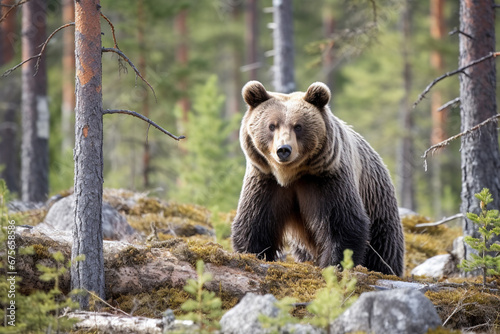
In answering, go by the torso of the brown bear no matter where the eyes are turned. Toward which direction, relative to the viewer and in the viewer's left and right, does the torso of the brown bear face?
facing the viewer and to the left of the viewer

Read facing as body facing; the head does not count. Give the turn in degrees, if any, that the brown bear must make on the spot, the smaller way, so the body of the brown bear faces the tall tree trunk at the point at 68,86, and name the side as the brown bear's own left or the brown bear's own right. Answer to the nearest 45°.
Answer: approximately 90° to the brown bear's own right

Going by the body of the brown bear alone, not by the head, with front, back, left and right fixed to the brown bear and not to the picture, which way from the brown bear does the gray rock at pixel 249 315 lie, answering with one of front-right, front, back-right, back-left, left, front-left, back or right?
front-left

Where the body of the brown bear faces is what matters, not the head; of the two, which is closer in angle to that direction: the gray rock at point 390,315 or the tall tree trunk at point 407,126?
the gray rock

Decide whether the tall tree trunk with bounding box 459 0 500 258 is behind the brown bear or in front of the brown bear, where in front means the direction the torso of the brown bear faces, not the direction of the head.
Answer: behind

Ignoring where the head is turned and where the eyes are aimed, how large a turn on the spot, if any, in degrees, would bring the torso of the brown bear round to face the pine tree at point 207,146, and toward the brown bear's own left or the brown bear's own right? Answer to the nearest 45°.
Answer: approximately 135° to the brown bear's own right

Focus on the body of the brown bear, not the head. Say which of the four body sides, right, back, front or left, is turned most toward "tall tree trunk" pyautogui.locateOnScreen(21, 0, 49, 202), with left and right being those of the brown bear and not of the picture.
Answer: right

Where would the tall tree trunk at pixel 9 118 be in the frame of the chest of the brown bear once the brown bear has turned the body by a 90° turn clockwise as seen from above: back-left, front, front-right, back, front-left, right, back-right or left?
front

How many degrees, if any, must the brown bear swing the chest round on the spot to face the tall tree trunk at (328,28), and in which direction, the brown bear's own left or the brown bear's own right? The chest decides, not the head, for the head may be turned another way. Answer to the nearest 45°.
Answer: approximately 135° to the brown bear's own right

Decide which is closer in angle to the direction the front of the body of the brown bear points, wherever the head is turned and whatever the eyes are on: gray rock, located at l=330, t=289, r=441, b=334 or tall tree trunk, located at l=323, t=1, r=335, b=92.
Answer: the gray rock
